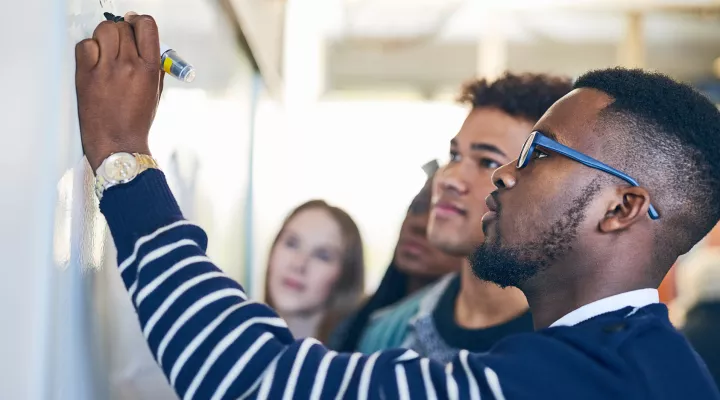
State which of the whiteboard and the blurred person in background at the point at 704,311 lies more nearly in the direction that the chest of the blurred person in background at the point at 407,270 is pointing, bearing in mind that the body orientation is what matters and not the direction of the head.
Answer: the whiteboard

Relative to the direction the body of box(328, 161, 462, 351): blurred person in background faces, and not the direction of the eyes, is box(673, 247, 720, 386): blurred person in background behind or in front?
behind

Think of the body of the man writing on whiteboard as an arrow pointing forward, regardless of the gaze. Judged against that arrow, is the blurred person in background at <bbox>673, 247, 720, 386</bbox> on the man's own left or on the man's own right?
on the man's own right

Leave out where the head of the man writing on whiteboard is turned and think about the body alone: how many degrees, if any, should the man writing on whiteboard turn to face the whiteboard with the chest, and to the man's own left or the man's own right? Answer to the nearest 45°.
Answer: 0° — they already face it

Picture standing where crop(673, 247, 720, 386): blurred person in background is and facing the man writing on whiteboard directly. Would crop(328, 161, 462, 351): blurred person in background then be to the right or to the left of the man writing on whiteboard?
right

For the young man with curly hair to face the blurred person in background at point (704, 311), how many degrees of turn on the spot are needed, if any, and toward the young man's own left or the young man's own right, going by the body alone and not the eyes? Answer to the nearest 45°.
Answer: approximately 180°

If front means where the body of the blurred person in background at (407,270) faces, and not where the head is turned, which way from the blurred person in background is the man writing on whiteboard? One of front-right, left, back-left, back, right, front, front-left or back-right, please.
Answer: front-left

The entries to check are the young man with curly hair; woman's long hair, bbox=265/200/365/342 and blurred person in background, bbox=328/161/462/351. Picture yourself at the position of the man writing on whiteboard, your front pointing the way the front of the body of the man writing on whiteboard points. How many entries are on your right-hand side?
3

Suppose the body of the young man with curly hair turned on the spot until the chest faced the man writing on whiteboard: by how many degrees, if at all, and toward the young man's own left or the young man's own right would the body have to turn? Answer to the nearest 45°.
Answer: approximately 45° to the young man's own left

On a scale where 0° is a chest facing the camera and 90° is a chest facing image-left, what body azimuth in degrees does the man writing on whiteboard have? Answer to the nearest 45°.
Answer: approximately 90°

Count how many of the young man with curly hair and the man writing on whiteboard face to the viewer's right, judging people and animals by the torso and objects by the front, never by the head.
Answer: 0

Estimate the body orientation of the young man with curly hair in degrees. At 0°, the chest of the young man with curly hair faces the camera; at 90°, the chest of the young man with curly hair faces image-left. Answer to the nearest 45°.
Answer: approximately 45°

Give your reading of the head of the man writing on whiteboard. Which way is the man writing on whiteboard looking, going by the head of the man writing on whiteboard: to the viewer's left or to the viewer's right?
to the viewer's left

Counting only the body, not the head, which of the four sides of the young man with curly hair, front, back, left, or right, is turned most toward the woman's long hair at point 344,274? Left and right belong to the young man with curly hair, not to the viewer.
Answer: right
